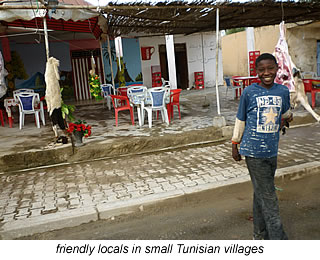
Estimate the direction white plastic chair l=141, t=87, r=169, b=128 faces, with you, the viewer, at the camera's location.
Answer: facing away from the viewer and to the left of the viewer

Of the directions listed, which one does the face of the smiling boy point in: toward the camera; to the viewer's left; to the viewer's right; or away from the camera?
toward the camera

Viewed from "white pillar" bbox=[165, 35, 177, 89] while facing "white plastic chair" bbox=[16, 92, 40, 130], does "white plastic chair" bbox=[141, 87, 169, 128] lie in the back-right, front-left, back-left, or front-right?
front-left

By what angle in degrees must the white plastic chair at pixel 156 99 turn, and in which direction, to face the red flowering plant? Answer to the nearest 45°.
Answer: approximately 90° to its left

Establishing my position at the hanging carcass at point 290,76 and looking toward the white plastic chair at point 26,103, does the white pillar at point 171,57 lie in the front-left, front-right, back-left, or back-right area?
front-right

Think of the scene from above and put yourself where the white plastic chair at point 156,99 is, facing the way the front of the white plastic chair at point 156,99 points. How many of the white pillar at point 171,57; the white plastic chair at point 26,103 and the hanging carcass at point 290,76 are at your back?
1

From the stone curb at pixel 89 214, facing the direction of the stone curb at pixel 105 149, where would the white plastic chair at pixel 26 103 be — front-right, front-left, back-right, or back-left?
front-left

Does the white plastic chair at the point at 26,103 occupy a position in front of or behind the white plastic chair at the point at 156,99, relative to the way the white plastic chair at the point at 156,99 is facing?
in front

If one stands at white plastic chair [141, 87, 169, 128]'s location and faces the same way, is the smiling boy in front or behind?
behind
